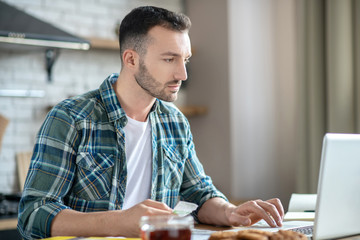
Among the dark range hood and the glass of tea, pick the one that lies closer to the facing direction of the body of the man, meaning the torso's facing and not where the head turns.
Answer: the glass of tea

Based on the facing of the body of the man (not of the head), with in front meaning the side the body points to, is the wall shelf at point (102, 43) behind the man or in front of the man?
behind

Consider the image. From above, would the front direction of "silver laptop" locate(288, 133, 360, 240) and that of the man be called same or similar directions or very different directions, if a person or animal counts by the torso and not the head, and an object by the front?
very different directions

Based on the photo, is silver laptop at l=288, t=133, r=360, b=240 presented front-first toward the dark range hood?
yes

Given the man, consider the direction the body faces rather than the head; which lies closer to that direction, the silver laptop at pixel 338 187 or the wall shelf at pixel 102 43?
the silver laptop

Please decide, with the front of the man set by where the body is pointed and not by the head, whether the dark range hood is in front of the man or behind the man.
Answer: behind

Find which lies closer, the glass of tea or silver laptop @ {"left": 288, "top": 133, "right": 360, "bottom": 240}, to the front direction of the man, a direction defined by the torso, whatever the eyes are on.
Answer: the silver laptop

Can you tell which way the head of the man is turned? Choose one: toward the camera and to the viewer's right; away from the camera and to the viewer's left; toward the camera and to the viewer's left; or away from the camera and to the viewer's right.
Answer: toward the camera and to the viewer's right

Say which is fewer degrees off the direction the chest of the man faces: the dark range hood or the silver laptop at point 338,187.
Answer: the silver laptop

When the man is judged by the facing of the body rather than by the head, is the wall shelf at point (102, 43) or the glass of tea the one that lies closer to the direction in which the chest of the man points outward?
the glass of tea

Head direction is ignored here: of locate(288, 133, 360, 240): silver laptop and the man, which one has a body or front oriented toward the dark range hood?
the silver laptop

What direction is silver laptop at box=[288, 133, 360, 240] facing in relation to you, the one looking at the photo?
facing away from the viewer and to the left of the viewer

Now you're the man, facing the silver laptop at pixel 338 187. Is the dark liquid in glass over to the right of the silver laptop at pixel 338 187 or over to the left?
right

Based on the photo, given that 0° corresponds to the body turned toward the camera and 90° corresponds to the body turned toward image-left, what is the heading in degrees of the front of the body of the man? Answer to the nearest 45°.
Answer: approximately 315°
